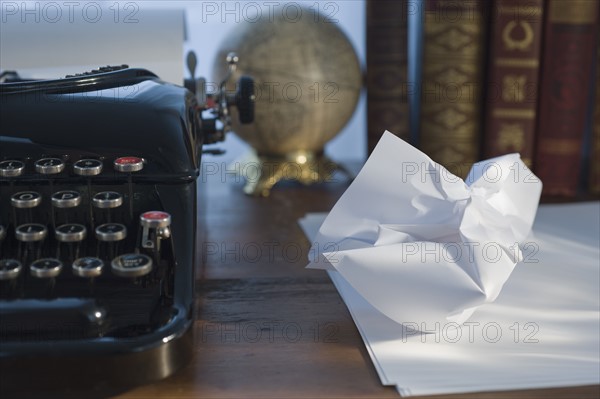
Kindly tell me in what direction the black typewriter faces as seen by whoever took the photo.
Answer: facing the viewer

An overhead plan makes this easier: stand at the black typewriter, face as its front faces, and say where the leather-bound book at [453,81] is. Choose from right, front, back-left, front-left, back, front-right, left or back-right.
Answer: back-left

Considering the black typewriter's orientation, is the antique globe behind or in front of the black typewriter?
behind
